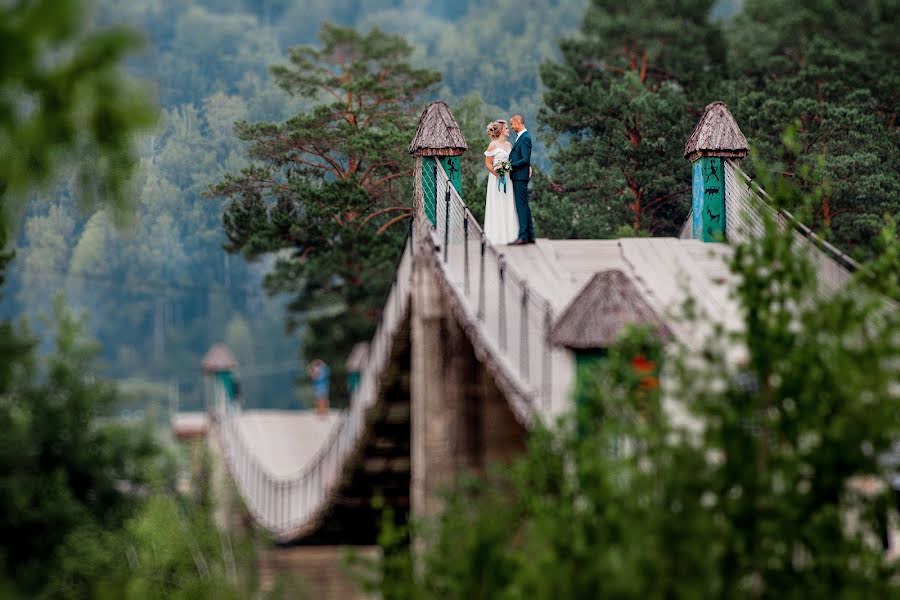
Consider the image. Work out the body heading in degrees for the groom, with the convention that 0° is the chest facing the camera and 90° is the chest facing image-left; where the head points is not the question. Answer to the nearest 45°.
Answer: approximately 90°

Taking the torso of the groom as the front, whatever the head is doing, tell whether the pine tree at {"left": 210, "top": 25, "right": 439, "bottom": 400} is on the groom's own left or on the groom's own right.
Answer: on the groom's own right

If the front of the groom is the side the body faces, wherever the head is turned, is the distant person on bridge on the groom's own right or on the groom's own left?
on the groom's own right

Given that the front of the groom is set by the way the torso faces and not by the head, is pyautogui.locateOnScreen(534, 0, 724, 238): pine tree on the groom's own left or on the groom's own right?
on the groom's own right
